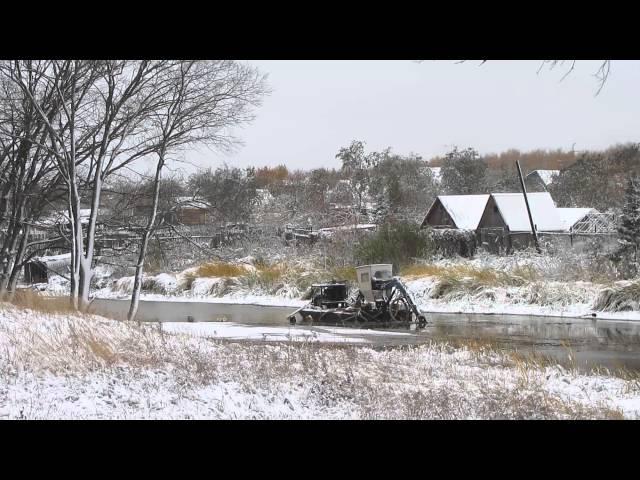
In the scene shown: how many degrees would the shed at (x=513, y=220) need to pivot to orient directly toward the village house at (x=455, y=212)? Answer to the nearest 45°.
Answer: approximately 90° to its right

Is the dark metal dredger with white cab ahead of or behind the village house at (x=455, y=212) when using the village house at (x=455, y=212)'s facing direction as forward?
ahead

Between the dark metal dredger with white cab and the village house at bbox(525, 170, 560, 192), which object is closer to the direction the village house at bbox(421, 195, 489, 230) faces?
the dark metal dredger with white cab

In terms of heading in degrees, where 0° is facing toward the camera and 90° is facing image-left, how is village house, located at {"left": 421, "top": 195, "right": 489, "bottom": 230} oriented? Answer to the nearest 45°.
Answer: approximately 45°

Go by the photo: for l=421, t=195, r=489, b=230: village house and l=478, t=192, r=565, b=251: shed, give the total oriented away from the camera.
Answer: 0

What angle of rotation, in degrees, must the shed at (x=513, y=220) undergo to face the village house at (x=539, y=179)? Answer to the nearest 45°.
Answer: approximately 135° to its right

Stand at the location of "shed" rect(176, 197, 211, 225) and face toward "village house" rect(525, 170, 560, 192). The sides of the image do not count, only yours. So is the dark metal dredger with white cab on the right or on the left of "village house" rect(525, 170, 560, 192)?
right

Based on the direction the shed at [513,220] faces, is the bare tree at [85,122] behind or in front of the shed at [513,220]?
in front

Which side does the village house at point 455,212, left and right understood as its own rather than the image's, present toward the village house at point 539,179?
back
